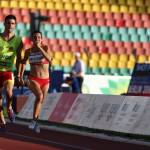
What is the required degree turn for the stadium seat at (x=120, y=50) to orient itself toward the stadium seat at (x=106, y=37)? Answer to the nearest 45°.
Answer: approximately 90° to its right

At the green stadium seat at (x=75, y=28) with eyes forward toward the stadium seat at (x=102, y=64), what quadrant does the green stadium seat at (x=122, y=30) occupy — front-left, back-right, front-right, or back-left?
front-left

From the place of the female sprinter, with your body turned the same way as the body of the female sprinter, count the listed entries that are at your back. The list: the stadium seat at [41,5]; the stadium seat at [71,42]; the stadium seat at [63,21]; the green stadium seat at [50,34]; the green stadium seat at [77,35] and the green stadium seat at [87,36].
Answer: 6

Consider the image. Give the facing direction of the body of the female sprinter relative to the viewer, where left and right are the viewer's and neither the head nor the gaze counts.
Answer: facing the viewer

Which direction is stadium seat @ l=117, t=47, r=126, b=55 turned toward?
toward the camera

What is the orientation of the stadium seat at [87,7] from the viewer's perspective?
toward the camera

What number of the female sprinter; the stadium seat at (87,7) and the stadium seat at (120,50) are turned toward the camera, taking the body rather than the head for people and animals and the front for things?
3
